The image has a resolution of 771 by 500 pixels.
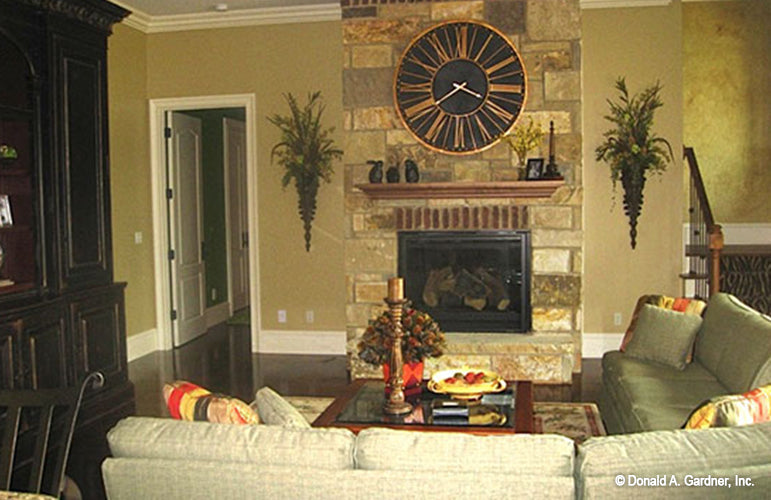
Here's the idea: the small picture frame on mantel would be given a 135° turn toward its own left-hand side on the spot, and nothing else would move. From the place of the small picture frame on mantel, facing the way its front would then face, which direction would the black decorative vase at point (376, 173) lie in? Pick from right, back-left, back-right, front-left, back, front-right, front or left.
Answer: back-left

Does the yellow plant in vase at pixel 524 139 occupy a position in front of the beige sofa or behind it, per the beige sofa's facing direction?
in front

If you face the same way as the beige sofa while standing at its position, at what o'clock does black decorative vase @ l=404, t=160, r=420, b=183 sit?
The black decorative vase is roughly at 12 o'clock from the beige sofa.

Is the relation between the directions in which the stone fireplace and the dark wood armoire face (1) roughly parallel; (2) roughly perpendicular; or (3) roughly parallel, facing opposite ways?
roughly perpendicular

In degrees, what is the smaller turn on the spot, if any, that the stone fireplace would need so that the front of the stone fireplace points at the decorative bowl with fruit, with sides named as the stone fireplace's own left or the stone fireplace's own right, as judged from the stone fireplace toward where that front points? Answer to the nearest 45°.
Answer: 0° — it already faces it

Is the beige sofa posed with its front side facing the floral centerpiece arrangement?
yes

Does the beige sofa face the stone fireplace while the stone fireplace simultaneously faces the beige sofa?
yes

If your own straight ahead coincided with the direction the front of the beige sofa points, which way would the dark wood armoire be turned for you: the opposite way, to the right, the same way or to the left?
to the right

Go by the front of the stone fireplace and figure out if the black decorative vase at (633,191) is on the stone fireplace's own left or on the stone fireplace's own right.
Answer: on the stone fireplace's own left

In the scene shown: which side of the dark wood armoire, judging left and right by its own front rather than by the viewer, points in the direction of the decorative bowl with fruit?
front

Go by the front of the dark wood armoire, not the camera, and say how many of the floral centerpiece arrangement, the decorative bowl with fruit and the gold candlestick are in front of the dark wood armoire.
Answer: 3

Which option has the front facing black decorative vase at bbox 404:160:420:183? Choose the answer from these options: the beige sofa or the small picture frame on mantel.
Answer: the beige sofa

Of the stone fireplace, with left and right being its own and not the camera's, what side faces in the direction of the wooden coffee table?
front

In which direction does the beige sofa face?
away from the camera

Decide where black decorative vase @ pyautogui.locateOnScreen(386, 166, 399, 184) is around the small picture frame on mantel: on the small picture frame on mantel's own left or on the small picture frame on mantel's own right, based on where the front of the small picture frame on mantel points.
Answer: on the small picture frame on mantel's own right

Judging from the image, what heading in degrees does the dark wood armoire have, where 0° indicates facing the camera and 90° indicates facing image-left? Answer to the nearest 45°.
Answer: approximately 315°

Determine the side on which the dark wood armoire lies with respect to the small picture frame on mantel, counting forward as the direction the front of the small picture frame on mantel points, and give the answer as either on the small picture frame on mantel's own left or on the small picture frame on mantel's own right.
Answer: on the small picture frame on mantel's own right

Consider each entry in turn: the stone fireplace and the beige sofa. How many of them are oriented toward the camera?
1
